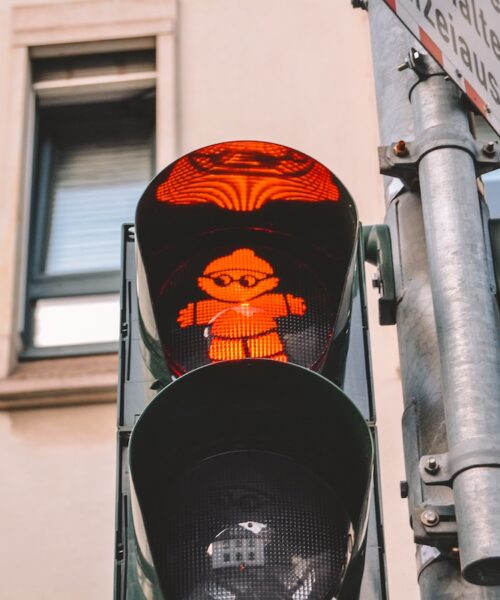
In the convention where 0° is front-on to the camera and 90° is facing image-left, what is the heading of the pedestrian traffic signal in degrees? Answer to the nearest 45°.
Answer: approximately 0°

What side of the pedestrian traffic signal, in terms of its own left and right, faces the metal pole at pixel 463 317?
left
